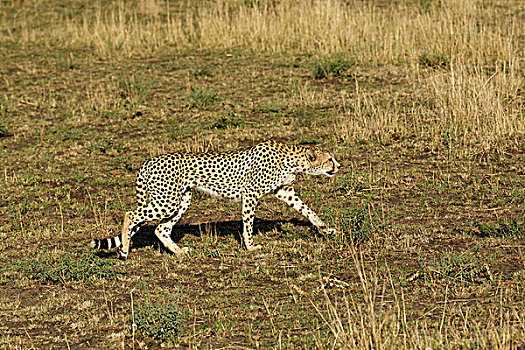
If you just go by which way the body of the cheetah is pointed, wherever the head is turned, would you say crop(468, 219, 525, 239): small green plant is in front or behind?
in front

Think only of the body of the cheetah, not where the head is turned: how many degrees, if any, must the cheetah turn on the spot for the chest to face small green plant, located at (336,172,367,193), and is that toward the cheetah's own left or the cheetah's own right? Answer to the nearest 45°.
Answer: approximately 45° to the cheetah's own left

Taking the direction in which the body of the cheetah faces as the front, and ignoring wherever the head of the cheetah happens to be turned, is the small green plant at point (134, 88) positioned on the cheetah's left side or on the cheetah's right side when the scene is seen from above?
on the cheetah's left side

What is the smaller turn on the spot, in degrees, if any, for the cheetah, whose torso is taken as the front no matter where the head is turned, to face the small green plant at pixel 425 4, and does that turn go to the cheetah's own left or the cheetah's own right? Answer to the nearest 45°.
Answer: approximately 45° to the cheetah's own left

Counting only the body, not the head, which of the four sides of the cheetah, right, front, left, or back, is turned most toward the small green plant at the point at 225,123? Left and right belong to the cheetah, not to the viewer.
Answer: left

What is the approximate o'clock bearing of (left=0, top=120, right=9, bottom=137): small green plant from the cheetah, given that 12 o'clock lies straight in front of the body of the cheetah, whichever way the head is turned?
The small green plant is roughly at 8 o'clock from the cheetah.

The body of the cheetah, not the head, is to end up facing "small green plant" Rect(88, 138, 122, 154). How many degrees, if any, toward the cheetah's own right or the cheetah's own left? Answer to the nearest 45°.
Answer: approximately 135° to the cheetah's own left

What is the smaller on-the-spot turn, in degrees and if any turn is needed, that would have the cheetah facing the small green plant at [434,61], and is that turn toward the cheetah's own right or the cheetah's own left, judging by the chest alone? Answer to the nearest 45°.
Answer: approximately 45° to the cheetah's own left

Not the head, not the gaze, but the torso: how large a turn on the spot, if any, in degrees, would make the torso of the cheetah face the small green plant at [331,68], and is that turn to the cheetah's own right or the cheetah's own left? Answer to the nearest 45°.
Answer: approximately 90° to the cheetah's own left

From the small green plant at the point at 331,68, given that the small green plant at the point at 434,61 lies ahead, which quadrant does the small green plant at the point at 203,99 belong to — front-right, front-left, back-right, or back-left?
back-right

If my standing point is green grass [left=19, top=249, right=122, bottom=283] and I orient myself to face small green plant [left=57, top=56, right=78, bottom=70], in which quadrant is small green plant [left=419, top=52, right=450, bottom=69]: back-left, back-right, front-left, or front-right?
front-right

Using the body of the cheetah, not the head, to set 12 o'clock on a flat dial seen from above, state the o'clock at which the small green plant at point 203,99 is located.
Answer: The small green plant is roughly at 9 o'clock from the cheetah.

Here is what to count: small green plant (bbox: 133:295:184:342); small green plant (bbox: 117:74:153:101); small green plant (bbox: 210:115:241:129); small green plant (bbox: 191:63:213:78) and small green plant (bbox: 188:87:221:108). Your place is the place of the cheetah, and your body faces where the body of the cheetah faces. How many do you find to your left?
4

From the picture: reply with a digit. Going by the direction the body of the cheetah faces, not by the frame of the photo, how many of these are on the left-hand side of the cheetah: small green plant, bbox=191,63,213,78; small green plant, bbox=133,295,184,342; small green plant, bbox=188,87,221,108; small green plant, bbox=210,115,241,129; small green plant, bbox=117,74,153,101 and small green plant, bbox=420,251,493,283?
4

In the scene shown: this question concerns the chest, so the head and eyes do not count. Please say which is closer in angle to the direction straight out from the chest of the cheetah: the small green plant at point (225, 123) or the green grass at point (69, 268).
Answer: the small green plant

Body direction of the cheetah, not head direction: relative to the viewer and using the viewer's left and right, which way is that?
facing to the right of the viewer
